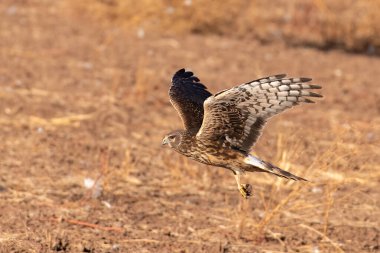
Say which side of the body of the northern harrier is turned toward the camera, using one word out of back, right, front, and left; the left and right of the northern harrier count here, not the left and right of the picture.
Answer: left
